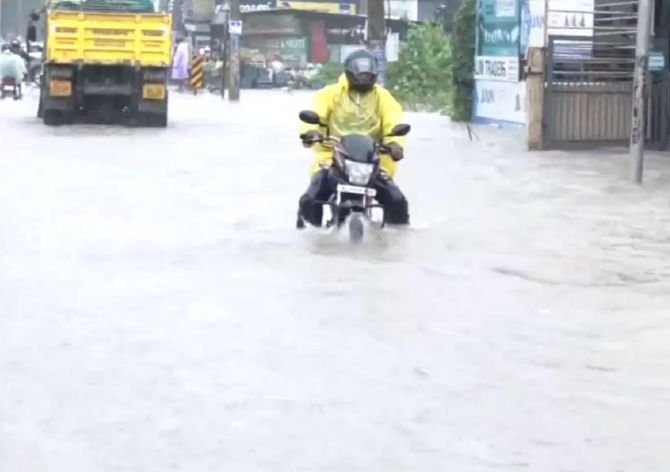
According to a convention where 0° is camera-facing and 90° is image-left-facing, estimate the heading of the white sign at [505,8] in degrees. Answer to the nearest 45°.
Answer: approximately 0°

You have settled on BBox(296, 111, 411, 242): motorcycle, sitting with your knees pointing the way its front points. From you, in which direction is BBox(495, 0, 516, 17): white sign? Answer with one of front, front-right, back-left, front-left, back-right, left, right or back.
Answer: back

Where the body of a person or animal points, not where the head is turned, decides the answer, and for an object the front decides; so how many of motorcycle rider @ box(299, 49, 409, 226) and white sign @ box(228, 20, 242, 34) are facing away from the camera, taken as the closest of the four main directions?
0

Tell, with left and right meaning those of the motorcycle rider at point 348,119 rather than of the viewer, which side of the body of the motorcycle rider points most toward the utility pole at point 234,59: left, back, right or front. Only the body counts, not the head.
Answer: back

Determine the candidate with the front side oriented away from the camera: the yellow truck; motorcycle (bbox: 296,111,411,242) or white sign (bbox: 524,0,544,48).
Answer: the yellow truck

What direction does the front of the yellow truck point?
away from the camera

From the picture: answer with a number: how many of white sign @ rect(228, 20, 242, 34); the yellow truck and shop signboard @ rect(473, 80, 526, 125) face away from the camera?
1

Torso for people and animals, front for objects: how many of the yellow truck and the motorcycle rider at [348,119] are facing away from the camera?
1

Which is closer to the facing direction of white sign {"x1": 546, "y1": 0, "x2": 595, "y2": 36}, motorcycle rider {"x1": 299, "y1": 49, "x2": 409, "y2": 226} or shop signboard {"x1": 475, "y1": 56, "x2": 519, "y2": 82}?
the motorcycle rider

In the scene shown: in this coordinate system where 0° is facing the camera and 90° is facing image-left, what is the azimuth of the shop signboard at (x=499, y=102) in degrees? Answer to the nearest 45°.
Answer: approximately 0°

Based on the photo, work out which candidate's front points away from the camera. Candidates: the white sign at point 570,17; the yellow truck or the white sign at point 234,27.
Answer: the yellow truck

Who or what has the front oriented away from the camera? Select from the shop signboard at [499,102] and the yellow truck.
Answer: the yellow truck
